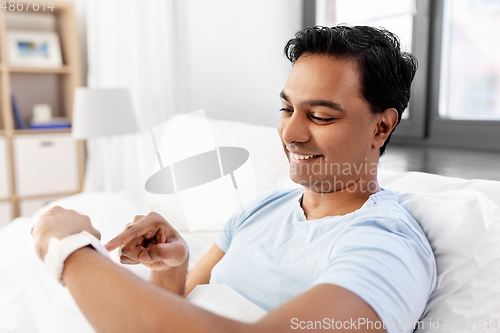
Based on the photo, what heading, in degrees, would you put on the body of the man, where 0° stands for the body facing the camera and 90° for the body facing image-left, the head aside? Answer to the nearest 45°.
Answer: approximately 45°

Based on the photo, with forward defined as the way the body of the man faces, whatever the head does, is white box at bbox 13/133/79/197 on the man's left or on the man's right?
on the man's right

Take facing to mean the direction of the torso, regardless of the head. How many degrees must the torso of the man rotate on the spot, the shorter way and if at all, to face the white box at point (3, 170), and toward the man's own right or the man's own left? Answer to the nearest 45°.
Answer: approximately 90° to the man's own right
